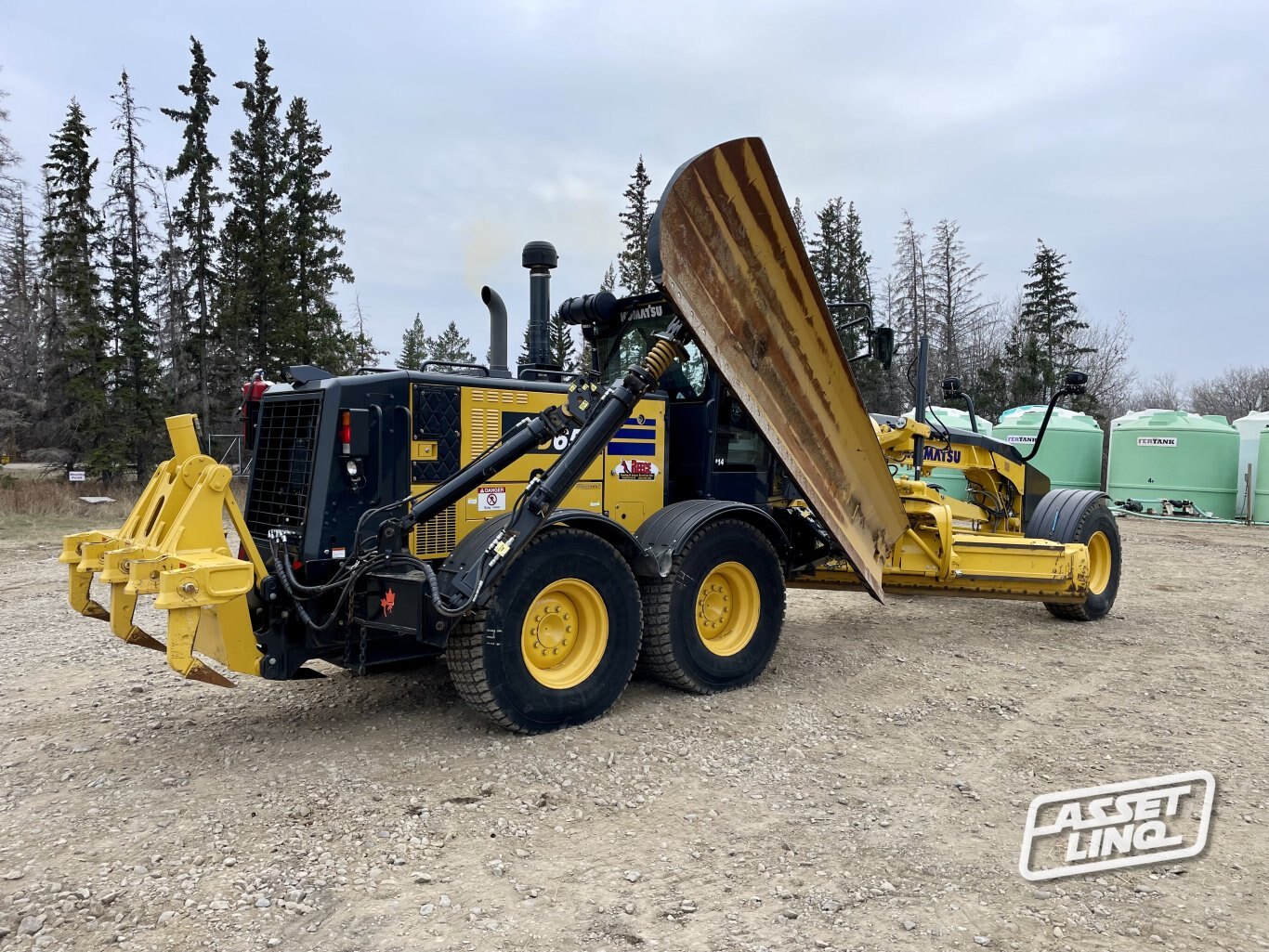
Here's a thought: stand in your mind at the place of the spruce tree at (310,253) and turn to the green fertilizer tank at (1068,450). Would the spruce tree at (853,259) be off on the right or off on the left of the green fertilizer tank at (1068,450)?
left

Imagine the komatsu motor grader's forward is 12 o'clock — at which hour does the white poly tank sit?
The white poly tank is roughly at 12 o'clock from the komatsu motor grader.

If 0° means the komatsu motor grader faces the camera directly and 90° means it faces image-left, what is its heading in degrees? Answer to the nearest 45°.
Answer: approximately 225°

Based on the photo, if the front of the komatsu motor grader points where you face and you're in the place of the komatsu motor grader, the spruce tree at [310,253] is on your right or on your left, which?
on your left

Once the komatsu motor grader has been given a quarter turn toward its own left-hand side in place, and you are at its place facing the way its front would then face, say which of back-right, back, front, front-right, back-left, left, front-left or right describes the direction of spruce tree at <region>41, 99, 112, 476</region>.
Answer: front

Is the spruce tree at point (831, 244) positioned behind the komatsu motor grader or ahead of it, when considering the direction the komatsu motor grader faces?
ahead

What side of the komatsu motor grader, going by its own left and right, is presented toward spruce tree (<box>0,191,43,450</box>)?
left

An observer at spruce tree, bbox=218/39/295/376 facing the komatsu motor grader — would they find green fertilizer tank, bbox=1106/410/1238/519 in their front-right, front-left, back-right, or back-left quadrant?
front-left

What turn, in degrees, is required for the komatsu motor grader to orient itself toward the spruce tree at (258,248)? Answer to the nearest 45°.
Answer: approximately 90° to its left

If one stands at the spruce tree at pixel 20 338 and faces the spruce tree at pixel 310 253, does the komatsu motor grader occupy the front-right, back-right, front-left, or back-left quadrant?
front-right

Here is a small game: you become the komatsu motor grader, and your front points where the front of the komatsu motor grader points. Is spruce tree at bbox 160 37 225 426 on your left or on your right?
on your left

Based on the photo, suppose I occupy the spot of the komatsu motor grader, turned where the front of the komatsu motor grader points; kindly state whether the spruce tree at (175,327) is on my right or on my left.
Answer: on my left

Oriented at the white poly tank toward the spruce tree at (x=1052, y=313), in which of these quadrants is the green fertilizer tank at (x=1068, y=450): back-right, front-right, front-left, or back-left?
front-left

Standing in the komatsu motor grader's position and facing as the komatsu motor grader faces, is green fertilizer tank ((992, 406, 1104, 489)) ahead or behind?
ahead

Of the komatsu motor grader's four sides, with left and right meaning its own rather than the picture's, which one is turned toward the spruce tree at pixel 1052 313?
front

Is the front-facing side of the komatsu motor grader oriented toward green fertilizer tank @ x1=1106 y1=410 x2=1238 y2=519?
yes
